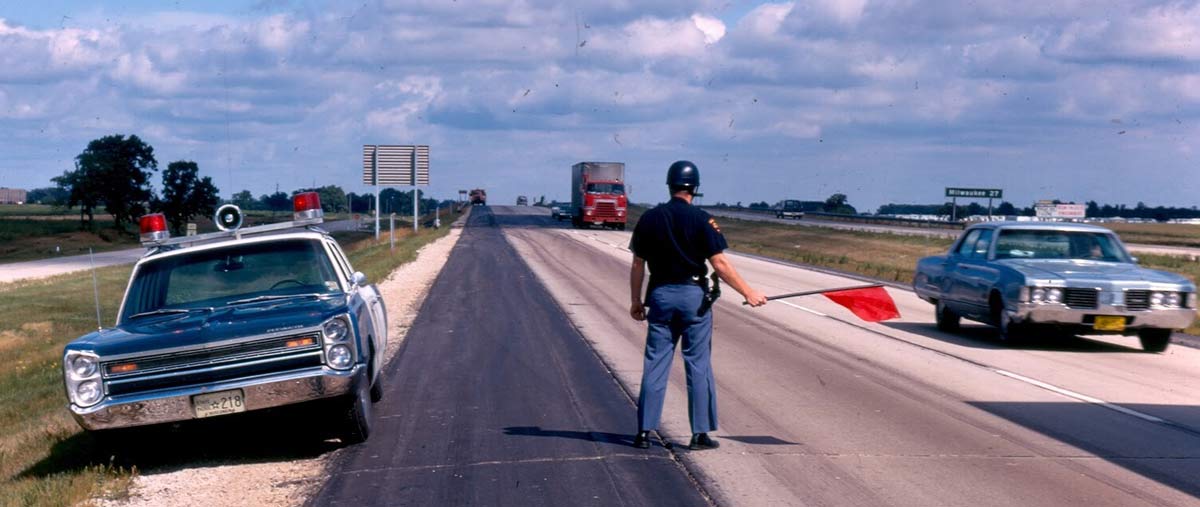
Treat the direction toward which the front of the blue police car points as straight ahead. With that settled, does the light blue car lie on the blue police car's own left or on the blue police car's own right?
on the blue police car's own left

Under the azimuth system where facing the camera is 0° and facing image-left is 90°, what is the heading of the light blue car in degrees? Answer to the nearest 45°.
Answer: approximately 315°

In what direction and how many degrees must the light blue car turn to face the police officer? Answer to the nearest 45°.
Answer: approximately 45° to its right

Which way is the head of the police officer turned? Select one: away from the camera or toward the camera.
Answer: away from the camera

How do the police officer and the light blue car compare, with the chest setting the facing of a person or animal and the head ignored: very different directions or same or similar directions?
very different directions

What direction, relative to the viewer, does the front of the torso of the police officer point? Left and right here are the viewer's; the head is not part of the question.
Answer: facing away from the viewer

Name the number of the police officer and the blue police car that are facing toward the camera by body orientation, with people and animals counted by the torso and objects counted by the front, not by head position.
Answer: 1

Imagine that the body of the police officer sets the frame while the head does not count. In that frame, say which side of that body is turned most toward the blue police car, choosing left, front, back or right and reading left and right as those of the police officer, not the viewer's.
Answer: left

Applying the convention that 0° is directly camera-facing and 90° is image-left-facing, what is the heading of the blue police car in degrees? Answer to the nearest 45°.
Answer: approximately 0°
